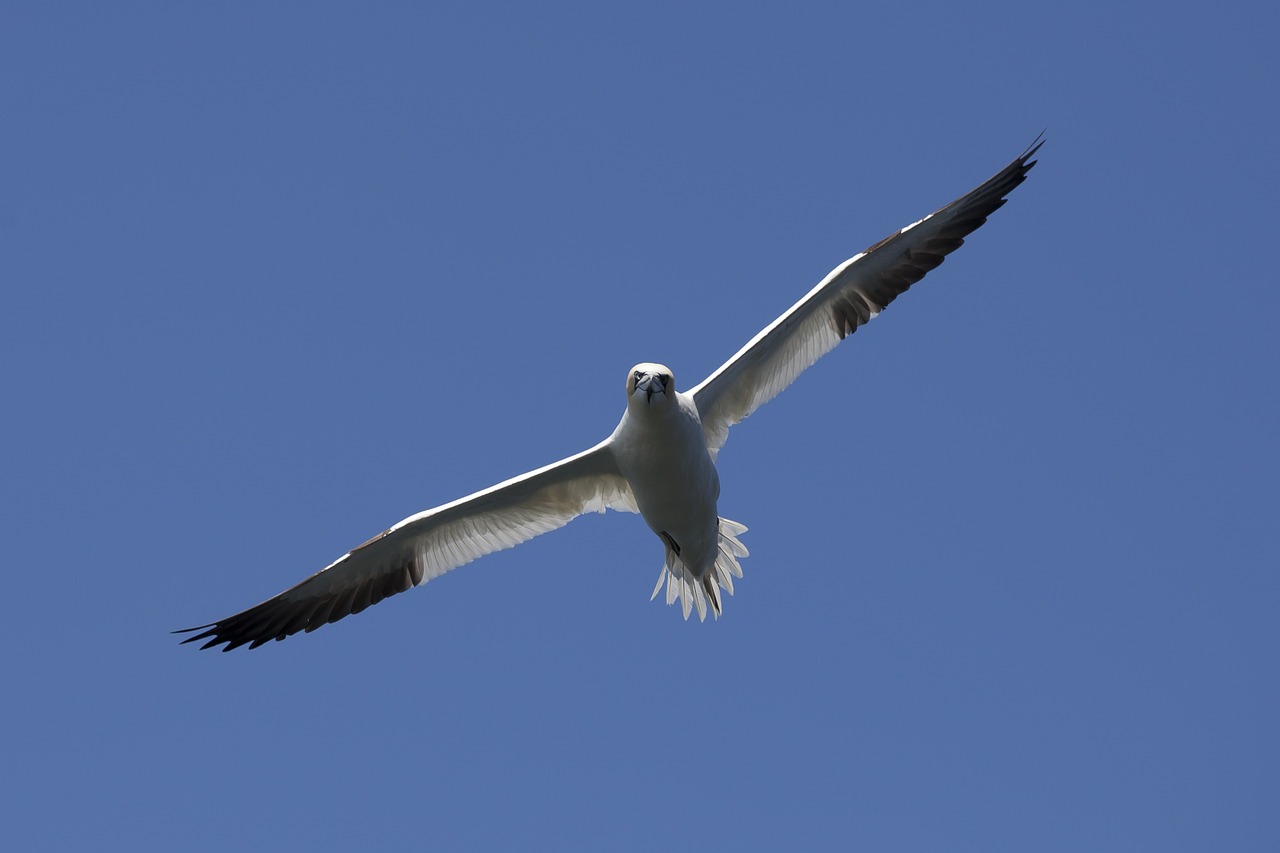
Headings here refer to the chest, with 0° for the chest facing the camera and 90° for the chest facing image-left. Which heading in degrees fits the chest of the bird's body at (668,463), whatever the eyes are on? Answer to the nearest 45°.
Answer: approximately 0°
